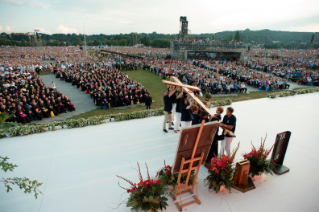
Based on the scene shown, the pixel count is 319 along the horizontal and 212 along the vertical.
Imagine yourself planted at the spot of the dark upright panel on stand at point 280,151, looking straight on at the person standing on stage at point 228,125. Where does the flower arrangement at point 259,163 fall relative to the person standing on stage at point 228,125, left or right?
left

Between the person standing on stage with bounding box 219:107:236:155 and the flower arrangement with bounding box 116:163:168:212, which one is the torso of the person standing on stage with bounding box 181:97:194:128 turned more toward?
the person standing on stage

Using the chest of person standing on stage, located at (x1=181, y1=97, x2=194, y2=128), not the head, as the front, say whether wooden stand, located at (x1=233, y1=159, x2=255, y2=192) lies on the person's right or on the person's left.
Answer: on the person's right
